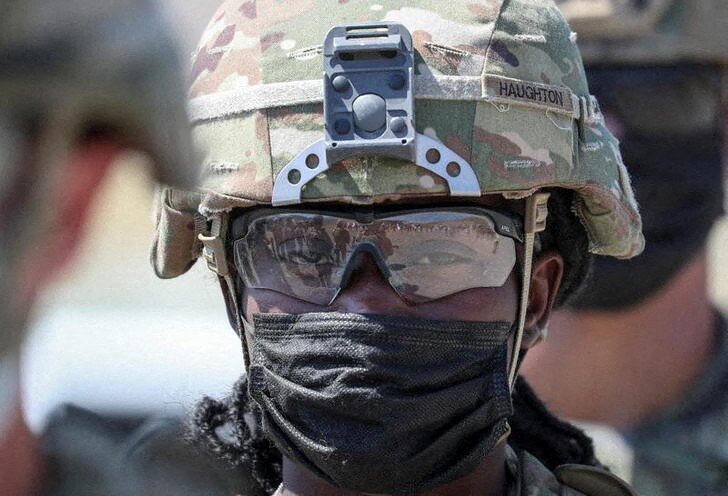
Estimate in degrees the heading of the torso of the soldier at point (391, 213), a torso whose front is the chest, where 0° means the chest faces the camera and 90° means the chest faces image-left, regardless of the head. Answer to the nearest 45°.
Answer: approximately 0°

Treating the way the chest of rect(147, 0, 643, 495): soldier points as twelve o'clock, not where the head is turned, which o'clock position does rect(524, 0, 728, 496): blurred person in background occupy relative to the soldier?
The blurred person in background is roughly at 7 o'clock from the soldier.
